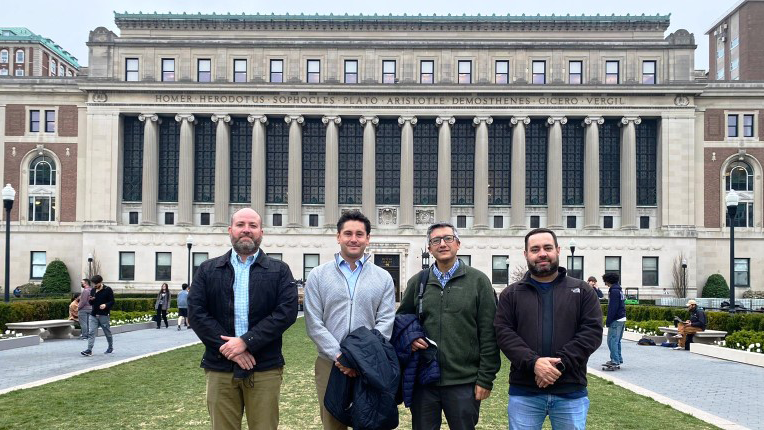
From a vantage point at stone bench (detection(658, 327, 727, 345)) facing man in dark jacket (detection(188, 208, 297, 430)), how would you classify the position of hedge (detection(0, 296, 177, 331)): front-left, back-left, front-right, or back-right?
front-right

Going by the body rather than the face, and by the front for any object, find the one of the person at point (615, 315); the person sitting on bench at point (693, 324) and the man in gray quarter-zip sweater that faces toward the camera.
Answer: the man in gray quarter-zip sweater

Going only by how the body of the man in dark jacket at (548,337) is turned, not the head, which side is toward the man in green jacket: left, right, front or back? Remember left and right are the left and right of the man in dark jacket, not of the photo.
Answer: right

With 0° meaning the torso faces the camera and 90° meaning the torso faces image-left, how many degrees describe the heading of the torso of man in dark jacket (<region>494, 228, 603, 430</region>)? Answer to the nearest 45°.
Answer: approximately 0°

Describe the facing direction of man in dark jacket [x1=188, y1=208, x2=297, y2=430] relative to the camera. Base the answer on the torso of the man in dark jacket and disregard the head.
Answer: toward the camera

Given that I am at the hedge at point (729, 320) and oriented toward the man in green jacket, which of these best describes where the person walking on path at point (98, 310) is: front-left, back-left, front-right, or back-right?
front-right

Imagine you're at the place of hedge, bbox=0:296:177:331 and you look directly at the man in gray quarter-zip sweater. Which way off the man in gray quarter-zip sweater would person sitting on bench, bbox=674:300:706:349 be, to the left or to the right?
left

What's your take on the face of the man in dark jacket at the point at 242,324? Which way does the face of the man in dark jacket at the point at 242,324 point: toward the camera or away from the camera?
toward the camera

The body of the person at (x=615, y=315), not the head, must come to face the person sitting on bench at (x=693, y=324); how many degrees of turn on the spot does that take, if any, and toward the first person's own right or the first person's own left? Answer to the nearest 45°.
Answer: approximately 90° to the first person's own right

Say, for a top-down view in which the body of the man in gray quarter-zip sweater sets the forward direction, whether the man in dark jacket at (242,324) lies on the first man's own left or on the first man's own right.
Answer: on the first man's own right

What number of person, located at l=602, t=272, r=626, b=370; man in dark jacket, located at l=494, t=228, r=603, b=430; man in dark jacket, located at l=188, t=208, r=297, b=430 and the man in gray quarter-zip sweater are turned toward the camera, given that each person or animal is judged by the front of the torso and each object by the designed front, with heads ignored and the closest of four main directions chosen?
3

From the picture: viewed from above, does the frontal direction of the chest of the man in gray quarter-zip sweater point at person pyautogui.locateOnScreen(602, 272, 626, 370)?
no

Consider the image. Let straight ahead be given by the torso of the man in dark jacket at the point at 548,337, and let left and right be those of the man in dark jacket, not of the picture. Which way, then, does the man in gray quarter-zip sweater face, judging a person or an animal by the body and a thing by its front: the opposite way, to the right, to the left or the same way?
the same way

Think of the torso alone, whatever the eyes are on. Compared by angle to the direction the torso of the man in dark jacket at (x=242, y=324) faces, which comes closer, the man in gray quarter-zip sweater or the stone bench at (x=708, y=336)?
the man in gray quarter-zip sweater

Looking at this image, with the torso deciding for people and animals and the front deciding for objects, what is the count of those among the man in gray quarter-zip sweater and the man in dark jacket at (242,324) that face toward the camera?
2

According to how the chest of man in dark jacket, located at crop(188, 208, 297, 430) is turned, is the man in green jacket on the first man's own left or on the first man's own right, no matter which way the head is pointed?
on the first man's own left

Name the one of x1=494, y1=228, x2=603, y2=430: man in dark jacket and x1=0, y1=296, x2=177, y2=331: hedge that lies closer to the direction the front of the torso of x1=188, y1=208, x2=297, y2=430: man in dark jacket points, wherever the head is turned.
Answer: the man in dark jacket

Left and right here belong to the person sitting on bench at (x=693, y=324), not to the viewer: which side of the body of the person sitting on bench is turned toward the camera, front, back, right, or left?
left

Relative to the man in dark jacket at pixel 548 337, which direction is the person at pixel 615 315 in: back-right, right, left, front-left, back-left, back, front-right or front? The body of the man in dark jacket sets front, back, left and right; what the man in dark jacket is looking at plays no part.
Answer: back
